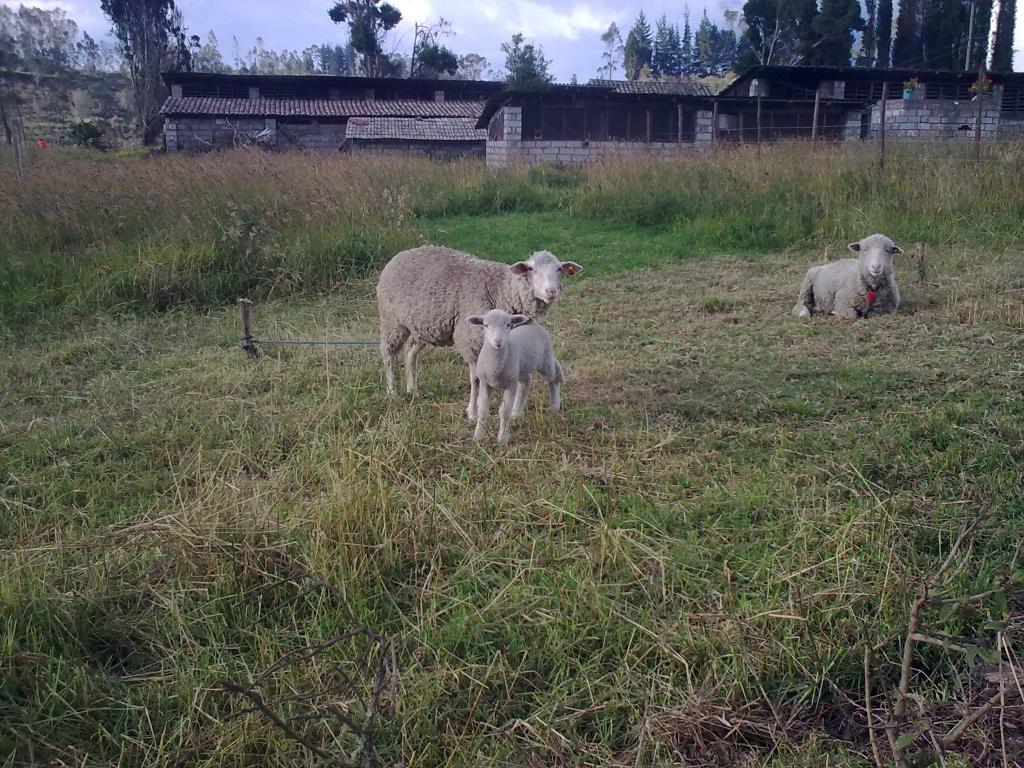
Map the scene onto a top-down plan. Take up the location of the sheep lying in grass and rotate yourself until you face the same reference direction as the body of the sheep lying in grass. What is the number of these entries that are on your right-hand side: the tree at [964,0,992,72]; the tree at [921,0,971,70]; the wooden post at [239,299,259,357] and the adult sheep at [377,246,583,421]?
2

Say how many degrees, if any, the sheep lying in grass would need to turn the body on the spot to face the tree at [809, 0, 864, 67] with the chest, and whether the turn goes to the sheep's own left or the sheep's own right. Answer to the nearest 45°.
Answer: approximately 135° to the sheep's own left

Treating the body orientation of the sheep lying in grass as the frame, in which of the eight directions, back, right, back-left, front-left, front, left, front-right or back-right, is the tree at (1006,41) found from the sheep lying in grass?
back-left

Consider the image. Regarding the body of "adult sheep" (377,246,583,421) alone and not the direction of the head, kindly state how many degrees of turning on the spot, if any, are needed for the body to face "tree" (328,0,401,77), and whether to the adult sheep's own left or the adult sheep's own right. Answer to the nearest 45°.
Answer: approximately 135° to the adult sheep's own left

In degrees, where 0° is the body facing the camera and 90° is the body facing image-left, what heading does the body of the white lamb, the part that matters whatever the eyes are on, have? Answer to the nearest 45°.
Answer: approximately 45°

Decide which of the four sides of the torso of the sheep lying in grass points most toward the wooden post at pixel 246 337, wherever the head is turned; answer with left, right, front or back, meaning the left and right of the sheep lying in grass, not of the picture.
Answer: right

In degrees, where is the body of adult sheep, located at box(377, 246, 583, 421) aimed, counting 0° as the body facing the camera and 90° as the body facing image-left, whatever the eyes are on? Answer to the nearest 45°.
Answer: approximately 315°

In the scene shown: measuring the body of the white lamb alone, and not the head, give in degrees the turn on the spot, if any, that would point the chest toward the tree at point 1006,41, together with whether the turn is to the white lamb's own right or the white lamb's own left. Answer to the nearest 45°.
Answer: approximately 180°

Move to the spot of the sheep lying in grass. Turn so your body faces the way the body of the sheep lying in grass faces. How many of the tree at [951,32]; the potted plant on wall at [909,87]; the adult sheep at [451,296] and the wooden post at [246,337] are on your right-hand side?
2

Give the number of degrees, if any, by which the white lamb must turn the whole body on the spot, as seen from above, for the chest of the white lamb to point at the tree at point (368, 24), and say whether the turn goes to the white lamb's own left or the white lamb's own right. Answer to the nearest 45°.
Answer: approximately 135° to the white lamb's own right

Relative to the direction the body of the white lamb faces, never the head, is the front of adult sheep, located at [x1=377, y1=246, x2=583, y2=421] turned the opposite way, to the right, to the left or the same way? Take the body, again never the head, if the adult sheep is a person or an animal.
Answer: to the left
